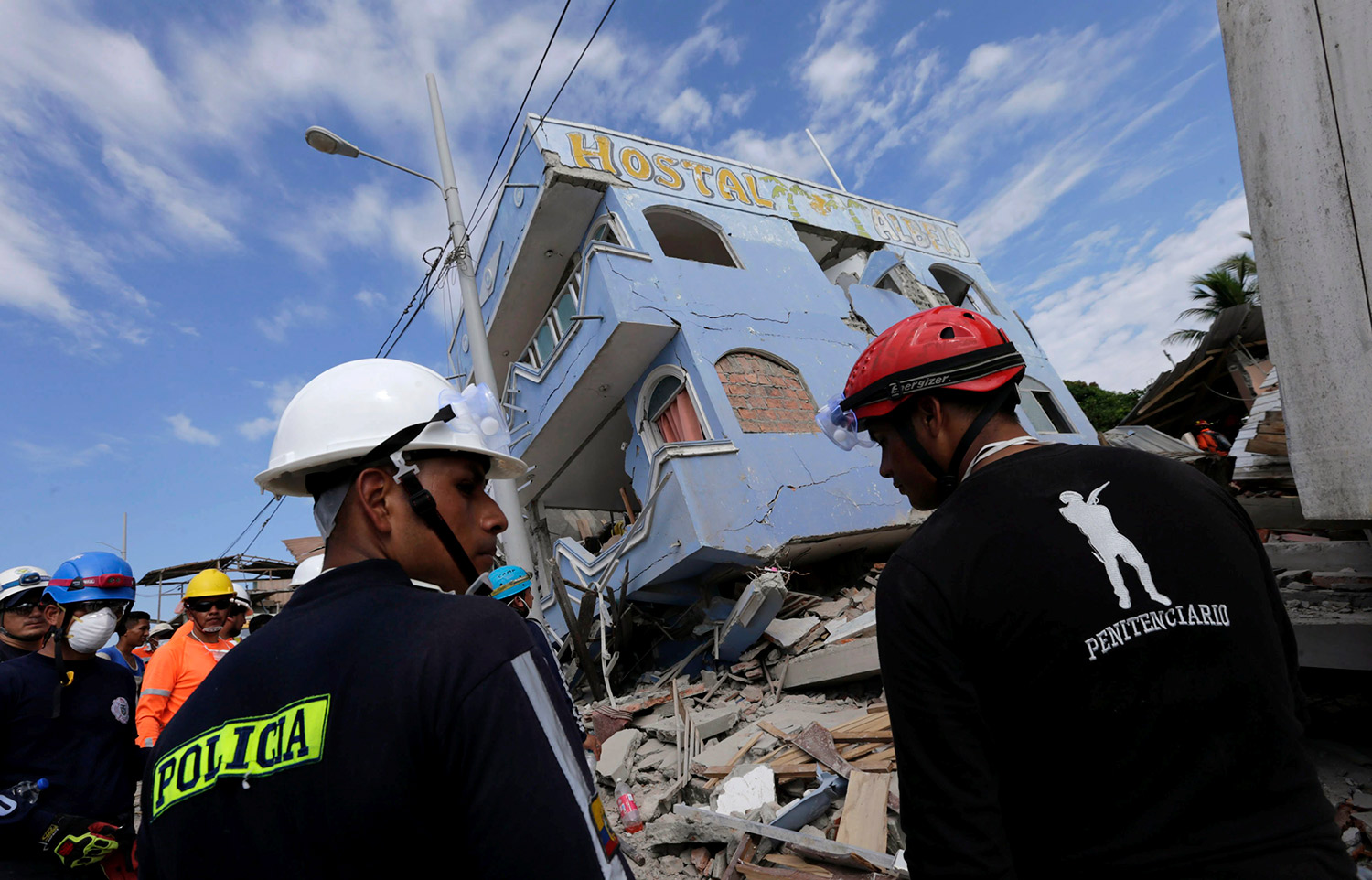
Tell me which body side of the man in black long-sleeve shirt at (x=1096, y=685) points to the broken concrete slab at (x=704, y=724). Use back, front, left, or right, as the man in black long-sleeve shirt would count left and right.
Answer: front

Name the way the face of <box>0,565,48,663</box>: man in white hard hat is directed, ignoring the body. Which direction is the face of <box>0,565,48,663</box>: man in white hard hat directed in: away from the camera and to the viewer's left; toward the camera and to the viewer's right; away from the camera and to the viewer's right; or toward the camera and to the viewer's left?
toward the camera and to the viewer's right

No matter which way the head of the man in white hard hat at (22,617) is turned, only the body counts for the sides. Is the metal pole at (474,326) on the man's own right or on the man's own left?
on the man's own left

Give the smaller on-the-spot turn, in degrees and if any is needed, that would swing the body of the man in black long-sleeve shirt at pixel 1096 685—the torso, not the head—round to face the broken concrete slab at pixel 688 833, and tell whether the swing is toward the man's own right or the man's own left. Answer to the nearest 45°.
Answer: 0° — they already face it

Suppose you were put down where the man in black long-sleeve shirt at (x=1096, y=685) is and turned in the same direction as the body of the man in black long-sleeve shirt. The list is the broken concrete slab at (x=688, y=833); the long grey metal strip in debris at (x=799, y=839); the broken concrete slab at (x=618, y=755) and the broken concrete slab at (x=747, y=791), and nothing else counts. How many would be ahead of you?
4

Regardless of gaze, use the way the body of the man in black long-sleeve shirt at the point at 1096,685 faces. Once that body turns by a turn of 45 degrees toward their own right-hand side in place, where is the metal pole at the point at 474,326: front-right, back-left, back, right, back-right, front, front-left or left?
front-left

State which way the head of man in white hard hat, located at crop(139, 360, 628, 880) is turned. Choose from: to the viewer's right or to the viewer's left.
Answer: to the viewer's right

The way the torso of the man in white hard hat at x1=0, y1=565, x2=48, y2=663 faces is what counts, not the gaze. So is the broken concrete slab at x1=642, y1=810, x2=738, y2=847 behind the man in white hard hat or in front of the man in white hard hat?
in front

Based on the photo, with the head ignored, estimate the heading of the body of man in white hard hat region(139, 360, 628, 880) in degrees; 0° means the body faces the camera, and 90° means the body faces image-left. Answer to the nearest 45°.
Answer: approximately 225°

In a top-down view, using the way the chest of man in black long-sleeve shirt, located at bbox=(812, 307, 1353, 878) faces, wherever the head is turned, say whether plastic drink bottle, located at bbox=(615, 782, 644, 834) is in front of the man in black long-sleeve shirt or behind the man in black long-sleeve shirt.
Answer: in front

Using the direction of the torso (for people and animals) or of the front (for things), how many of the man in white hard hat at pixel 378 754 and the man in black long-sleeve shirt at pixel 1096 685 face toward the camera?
0

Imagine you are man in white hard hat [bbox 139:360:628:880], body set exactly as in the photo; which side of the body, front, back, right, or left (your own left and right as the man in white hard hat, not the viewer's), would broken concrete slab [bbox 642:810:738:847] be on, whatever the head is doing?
front

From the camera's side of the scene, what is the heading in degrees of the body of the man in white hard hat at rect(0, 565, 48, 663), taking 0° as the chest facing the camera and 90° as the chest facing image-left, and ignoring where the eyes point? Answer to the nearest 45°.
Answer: approximately 315°

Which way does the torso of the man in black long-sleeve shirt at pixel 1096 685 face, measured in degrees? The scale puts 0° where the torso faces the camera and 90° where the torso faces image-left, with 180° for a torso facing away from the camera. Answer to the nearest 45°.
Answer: approximately 135°

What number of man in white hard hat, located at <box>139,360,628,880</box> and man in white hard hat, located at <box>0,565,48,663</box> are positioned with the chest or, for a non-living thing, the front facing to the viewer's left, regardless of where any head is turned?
0

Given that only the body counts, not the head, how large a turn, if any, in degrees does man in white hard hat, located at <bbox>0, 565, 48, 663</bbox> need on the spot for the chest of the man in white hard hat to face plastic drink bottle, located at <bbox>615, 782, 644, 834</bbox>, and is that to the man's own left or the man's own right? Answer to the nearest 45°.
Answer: approximately 45° to the man's own left
